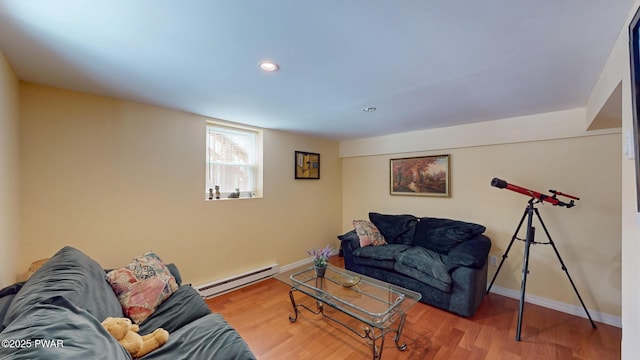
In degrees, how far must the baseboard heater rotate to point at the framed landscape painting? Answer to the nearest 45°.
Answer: approximately 45° to its left

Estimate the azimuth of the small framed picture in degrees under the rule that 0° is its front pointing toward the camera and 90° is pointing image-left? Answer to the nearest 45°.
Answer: approximately 315°

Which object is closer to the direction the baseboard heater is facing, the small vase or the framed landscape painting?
the small vase

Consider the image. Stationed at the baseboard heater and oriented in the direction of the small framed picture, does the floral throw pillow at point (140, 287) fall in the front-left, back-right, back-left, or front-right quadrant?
back-right

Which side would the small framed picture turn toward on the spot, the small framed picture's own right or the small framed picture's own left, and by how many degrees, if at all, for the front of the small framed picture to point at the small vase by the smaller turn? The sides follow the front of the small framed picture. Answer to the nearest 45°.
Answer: approximately 45° to the small framed picture's own right
